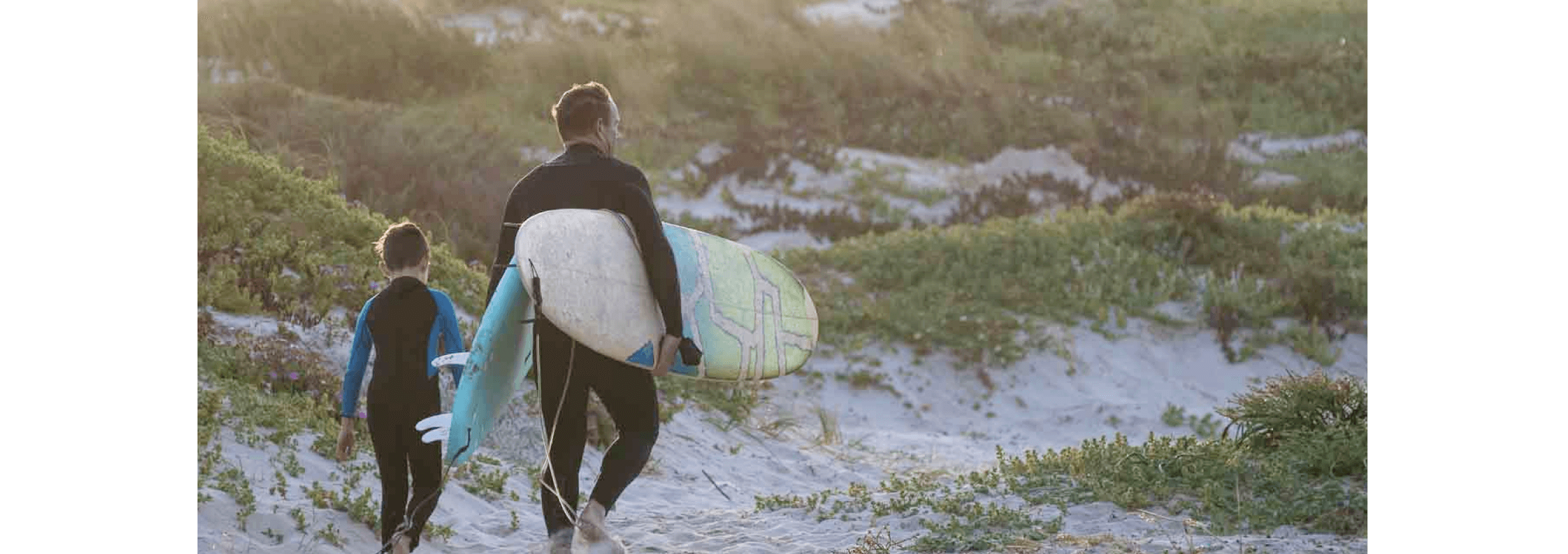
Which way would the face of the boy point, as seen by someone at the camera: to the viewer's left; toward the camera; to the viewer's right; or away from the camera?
away from the camera

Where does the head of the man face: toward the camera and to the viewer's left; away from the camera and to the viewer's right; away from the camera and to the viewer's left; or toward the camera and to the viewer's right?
away from the camera and to the viewer's right

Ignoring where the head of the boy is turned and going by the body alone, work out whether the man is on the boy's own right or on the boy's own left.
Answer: on the boy's own right

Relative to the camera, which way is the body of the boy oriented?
away from the camera
